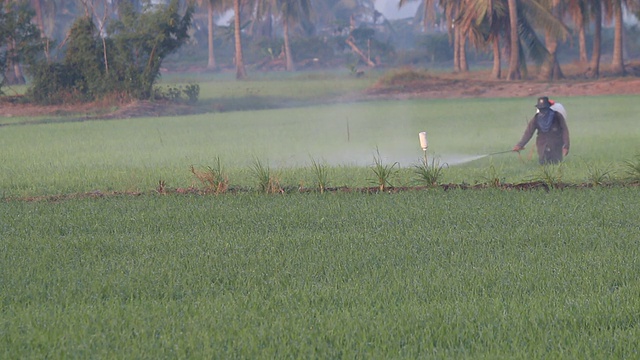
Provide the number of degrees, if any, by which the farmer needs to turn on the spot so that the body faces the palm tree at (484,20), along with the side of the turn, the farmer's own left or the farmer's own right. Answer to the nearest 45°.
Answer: approximately 135° to the farmer's own right

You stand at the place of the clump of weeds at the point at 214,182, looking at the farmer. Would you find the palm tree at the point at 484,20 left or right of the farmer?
left

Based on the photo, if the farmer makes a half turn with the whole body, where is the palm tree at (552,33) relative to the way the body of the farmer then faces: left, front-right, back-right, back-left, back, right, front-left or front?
front-left

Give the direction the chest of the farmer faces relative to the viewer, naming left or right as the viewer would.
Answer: facing the viewer and to the left of the viewer

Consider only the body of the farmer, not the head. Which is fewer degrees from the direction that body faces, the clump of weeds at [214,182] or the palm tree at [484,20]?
the clump of weeds

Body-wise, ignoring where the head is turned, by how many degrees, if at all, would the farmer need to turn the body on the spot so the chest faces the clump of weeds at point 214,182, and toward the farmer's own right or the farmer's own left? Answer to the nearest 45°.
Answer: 0° — they already face it
